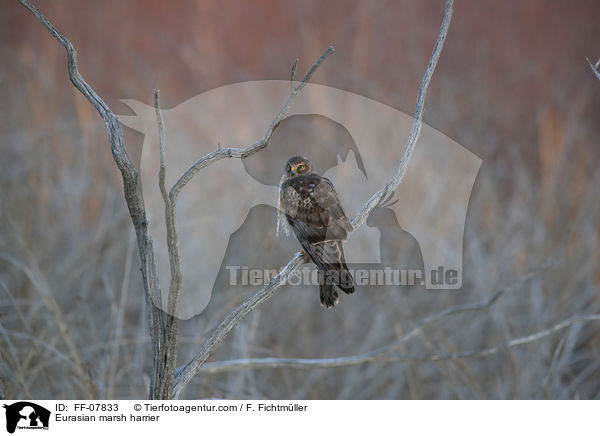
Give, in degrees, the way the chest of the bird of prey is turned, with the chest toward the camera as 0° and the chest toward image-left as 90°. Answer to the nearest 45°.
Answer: approximately 135°
